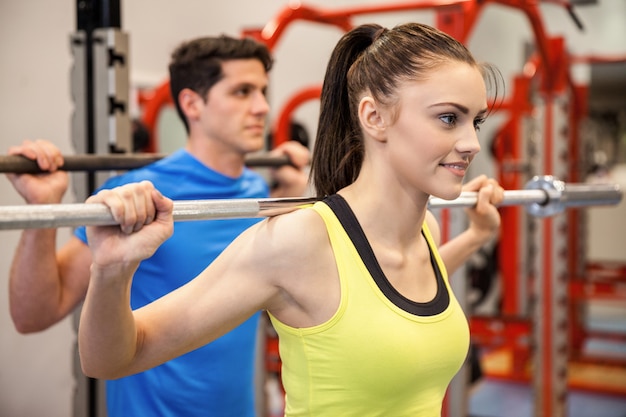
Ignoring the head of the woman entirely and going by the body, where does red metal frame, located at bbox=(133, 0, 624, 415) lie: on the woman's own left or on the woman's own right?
on the woman's own left

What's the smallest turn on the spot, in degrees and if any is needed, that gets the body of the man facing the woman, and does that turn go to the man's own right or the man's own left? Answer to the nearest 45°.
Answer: approximately 45° to the man's own right

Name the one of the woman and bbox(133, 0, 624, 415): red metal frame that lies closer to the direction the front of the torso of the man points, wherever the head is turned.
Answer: the woman

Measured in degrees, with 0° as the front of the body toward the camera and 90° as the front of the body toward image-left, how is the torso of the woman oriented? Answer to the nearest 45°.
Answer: approximately 315°

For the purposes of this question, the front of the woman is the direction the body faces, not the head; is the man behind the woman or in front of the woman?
behind

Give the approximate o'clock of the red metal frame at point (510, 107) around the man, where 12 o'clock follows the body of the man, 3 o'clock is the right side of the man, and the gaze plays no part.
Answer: The red metal frame is roughly at 9 o'clock from the man.

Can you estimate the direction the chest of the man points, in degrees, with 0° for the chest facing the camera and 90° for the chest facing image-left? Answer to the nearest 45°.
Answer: approximately 315°
